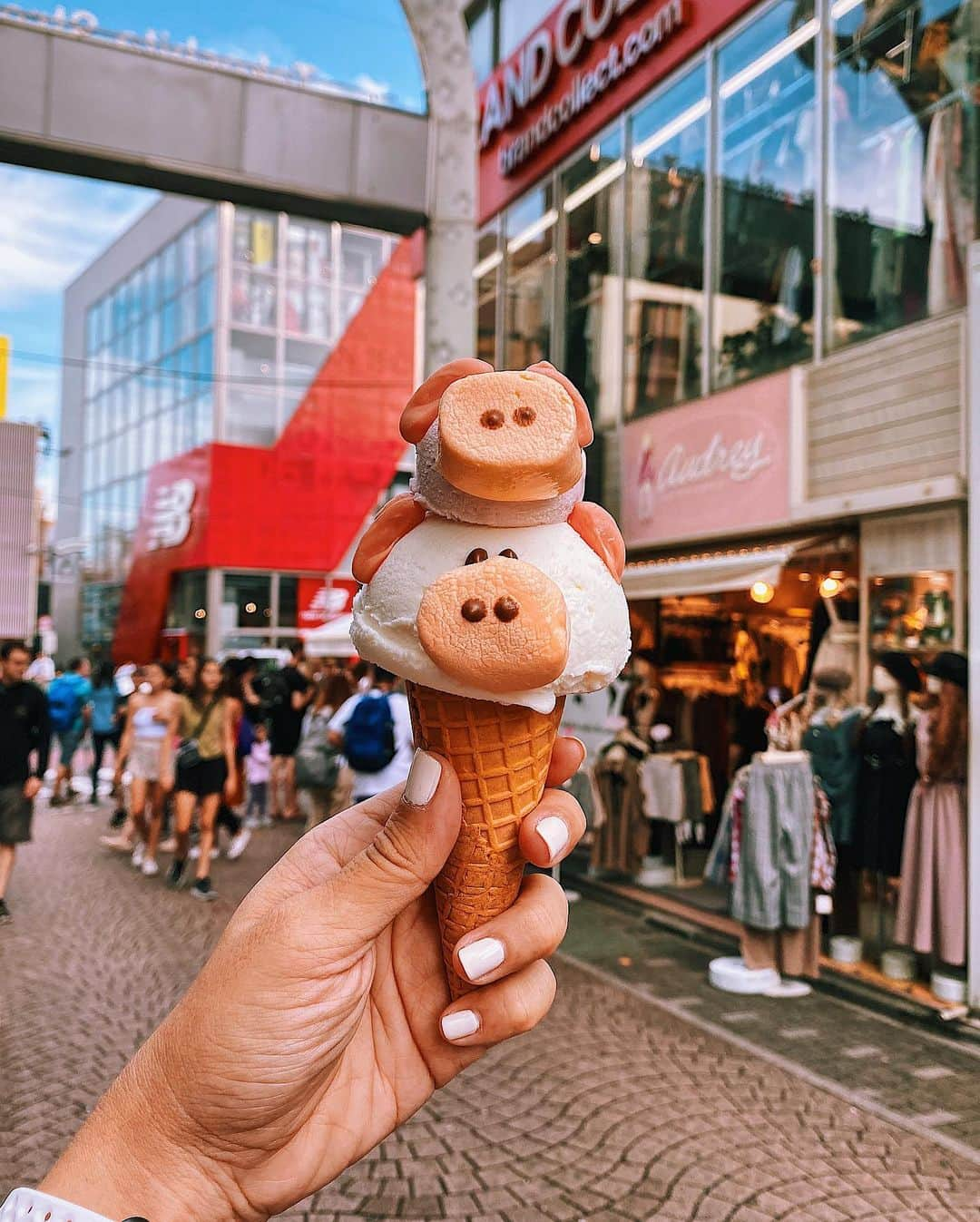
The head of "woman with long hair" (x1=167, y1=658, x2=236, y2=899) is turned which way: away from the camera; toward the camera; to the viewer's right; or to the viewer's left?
toward the camera

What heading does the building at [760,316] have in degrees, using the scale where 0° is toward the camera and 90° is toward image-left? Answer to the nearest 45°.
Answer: approximately 45°

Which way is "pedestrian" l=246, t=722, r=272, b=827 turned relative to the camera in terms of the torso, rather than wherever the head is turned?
toward the camera

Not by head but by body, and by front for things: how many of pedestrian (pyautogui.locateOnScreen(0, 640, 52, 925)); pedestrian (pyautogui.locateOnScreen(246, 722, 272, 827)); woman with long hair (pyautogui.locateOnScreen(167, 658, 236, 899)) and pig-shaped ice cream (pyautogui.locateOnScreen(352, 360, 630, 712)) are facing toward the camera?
4

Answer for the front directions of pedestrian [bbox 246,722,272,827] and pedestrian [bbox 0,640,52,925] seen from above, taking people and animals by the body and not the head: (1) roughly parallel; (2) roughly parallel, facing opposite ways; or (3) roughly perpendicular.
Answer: roughly parallel

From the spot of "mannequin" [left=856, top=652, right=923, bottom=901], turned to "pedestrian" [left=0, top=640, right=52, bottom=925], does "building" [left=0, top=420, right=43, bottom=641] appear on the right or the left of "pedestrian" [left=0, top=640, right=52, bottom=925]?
right

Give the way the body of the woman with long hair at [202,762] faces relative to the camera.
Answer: toward the camera

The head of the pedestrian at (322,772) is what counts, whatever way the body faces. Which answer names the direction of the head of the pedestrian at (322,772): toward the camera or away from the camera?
away from the camera

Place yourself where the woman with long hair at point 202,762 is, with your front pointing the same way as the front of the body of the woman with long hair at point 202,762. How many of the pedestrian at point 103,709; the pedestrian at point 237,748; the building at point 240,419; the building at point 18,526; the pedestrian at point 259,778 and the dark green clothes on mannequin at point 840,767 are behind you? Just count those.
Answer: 5

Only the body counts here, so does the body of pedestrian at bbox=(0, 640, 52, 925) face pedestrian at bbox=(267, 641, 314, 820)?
no

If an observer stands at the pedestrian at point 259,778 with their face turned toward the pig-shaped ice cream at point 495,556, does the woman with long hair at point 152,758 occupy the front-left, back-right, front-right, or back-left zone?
front-right

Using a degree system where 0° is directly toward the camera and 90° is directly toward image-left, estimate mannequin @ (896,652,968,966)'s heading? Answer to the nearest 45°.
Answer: approximately 90°
